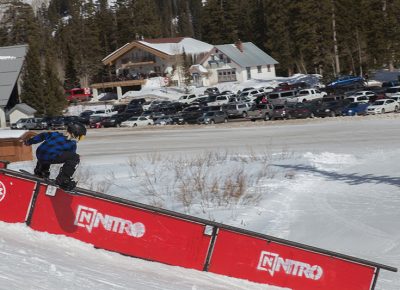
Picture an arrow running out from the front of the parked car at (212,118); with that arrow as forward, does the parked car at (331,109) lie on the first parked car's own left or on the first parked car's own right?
on the first parked car's own left

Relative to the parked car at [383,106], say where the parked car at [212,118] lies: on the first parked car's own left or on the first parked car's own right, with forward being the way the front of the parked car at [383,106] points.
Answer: on the first parked car's own right

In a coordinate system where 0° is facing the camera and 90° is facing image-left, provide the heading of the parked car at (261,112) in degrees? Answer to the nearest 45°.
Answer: approximately 45°

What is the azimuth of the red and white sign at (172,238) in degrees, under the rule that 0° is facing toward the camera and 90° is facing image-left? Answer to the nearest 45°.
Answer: approximately 0°

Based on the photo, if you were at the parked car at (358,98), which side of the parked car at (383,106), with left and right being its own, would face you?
right

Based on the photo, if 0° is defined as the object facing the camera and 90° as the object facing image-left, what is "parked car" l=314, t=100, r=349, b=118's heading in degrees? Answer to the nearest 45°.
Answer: approximately 45°
